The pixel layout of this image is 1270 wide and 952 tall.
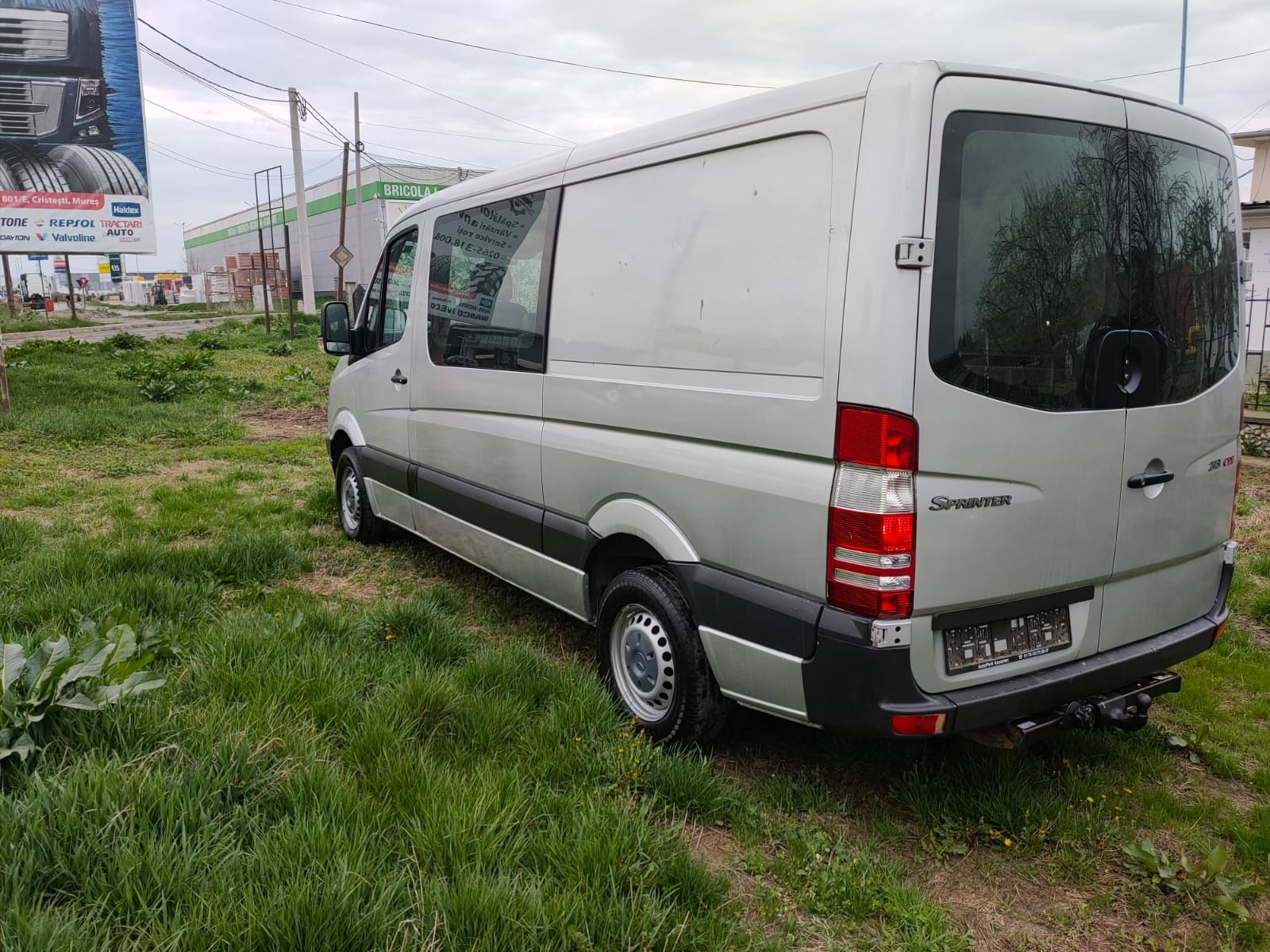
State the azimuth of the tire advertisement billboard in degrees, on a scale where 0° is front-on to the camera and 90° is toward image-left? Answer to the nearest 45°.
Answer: approximately 0°

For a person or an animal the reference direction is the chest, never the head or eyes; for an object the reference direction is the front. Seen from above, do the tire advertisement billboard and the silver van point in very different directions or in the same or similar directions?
very different directions

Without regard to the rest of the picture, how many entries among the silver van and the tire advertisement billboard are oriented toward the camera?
1

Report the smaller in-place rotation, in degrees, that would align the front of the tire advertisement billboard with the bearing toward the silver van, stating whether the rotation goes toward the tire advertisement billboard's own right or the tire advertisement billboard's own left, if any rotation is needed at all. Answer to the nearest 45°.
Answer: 0° — it already faces it

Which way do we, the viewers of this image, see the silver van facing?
facing away from the viewer and to the left of the viewer

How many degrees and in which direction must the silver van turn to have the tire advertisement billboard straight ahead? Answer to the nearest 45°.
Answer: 0° — it already faces it
